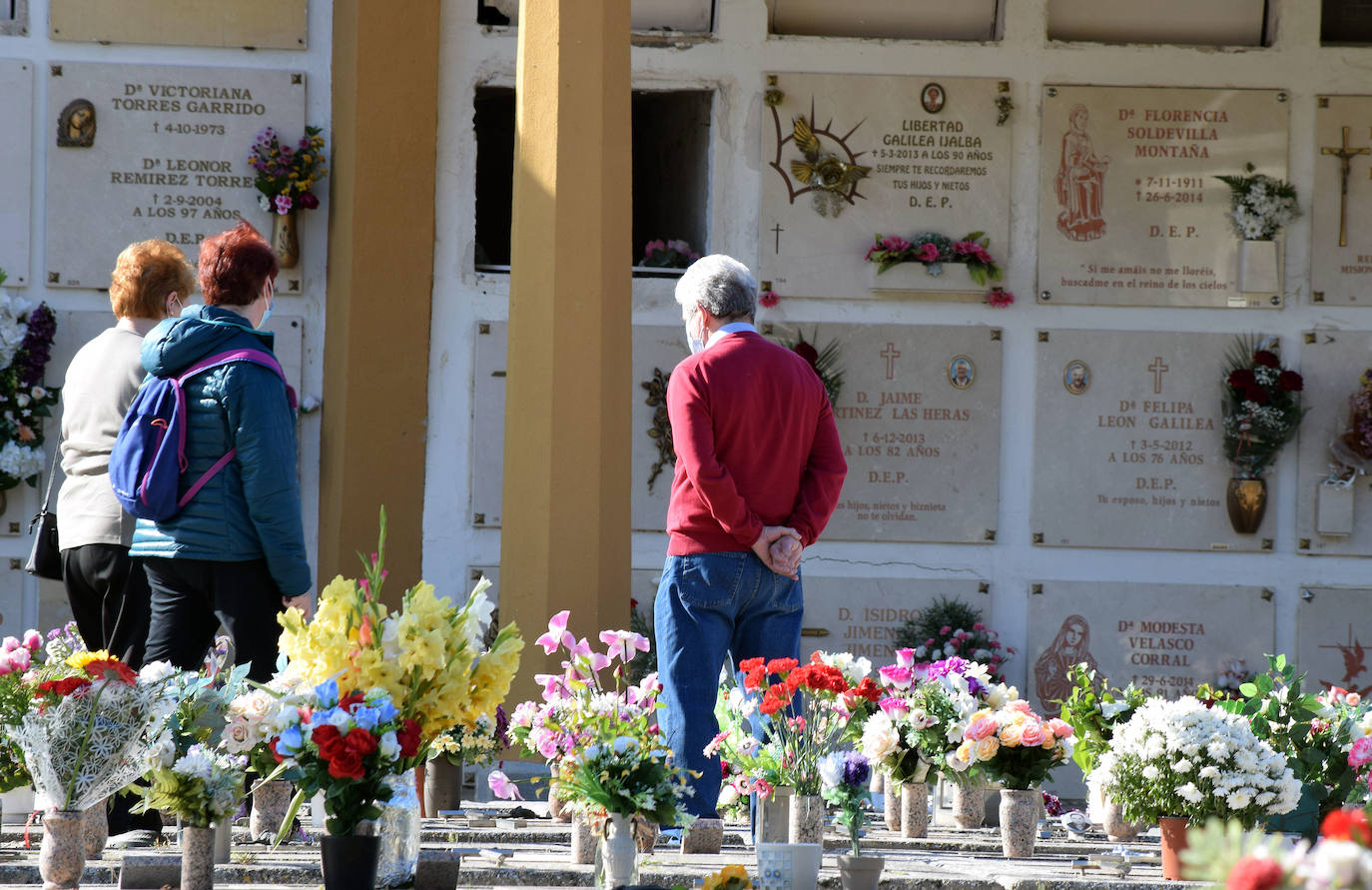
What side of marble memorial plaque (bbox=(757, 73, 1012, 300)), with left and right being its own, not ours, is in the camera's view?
front

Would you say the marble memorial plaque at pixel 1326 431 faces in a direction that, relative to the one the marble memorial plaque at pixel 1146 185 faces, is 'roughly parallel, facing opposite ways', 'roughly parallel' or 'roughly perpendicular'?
roughly parallel

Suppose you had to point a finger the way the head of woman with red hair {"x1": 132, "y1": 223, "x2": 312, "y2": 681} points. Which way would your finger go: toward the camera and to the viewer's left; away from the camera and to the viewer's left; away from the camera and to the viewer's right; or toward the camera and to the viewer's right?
away from the camera and to the viewer's right

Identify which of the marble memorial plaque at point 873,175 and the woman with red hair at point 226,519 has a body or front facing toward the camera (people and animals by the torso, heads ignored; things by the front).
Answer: the marble memorial plaque

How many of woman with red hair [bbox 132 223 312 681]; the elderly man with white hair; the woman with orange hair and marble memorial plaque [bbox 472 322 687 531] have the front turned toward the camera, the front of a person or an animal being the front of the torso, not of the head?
1

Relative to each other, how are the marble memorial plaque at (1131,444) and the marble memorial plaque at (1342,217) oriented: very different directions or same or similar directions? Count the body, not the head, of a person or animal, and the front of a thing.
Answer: same or similar directions

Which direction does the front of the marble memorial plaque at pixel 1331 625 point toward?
toward the camera

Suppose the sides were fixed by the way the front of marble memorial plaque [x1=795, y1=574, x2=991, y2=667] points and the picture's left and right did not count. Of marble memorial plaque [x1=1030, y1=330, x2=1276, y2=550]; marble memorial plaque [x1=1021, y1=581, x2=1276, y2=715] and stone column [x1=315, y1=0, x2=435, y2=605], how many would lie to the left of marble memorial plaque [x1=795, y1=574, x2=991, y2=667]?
2

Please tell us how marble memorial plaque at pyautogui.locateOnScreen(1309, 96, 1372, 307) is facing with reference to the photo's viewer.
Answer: facing the viewer

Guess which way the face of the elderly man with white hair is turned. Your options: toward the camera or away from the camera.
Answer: away from the camera

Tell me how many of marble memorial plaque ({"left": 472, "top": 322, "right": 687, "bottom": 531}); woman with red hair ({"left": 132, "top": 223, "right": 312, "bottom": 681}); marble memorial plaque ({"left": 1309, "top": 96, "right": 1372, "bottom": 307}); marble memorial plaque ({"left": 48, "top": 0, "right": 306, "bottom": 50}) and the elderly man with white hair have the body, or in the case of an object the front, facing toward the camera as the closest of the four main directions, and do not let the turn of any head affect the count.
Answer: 3

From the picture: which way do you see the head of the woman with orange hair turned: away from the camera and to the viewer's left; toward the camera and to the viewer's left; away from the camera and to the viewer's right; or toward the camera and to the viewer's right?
away from the camera and to the viewer's right

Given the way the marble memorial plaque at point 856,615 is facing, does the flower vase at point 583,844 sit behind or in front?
in front

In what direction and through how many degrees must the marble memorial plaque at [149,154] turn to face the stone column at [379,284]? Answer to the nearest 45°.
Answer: approximately 45° to its left

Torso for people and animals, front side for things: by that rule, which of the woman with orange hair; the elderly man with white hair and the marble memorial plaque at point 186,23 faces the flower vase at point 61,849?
the marble memorial plaque
